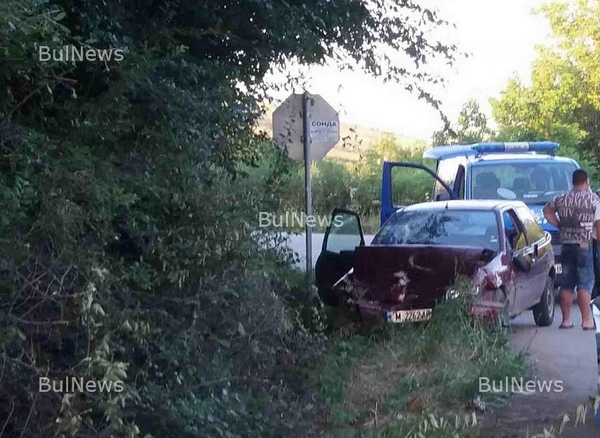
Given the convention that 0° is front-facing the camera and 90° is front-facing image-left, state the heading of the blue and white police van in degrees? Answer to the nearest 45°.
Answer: approximately 315°

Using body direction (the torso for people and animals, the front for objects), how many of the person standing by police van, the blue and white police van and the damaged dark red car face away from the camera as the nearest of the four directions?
1

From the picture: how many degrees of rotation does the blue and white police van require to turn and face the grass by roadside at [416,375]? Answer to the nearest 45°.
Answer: approximately 45° to its right
